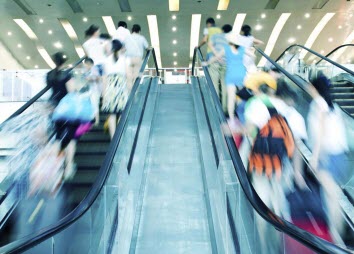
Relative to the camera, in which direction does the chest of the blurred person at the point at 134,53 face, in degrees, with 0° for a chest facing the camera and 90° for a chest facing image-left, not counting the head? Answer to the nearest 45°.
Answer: approximately 180°

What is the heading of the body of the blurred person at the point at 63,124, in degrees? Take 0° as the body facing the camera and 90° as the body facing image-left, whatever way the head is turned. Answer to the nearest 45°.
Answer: approximately 180°

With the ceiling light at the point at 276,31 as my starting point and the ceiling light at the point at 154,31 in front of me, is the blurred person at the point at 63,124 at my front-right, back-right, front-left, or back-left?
front-left

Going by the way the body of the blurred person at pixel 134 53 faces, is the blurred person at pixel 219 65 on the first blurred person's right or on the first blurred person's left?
on the first blurred person's right

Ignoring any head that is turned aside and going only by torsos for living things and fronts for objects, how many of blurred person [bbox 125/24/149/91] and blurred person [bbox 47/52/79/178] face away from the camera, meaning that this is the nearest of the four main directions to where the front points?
2

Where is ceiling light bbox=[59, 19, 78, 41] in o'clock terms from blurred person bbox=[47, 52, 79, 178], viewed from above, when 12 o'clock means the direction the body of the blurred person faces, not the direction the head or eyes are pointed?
The ceiling light is roughly at 12 o'clock from the blurred person.

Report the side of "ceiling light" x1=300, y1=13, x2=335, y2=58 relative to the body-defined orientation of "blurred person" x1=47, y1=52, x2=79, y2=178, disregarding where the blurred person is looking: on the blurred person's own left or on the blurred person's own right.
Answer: on the blurred person's own right
